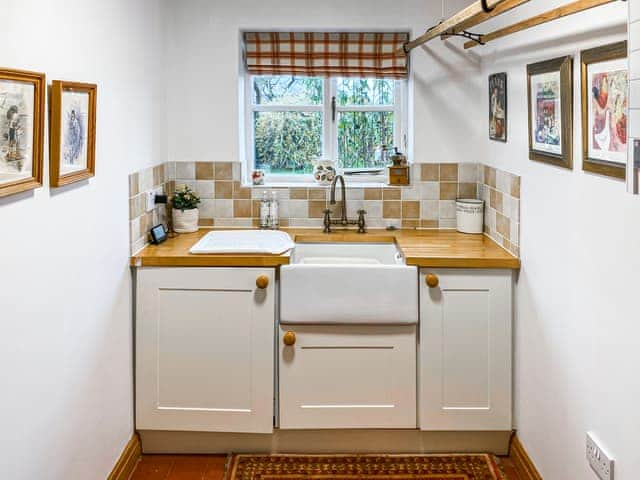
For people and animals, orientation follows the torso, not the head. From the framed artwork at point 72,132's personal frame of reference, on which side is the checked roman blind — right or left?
on its left

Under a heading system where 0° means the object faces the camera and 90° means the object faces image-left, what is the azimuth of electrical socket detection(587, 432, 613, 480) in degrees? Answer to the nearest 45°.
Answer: approximately 45°

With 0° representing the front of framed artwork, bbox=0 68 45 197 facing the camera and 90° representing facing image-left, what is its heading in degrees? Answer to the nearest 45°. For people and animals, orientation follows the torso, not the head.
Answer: approximately 315°

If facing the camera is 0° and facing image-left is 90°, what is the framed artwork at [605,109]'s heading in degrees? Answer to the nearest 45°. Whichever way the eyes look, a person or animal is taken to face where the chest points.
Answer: approximately 45°

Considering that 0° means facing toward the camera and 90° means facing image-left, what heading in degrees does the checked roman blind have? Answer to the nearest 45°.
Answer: approximately 0°

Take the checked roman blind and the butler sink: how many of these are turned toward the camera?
2
